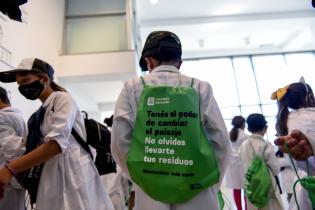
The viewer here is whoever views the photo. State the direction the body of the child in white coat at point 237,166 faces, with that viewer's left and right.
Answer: facing away from the viewer and to the right of the viewer

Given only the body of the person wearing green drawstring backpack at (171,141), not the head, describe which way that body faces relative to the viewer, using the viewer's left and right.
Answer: facing away from the viewer

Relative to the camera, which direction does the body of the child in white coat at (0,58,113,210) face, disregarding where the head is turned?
to the viewer's left

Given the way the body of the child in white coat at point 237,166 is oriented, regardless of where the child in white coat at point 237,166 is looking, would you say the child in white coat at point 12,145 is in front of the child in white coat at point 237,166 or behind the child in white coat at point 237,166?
behind

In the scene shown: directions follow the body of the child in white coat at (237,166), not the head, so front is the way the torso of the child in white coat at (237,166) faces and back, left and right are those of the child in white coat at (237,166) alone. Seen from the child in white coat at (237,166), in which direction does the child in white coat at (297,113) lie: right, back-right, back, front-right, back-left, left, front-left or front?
back-right

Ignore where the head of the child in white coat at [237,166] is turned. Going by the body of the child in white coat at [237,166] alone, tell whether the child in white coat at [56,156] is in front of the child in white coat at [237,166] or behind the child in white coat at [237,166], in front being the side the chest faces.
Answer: behind

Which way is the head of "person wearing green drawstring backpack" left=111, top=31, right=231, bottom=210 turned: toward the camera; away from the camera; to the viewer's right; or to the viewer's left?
away from the camera
